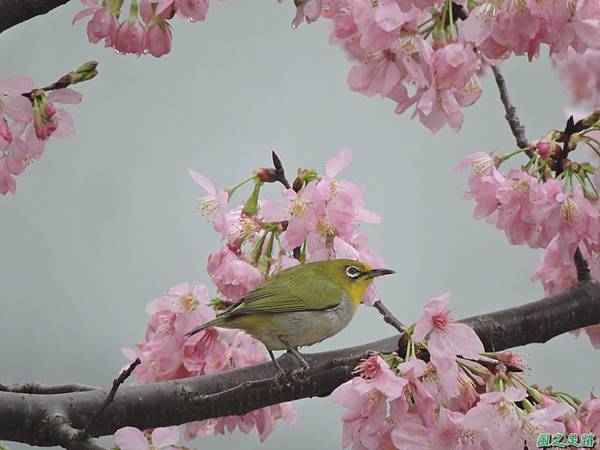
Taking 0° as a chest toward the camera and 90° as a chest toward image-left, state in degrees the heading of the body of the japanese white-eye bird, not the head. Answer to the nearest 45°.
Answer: approximately 270°

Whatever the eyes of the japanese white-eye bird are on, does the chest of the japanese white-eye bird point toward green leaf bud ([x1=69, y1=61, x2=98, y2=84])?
no
